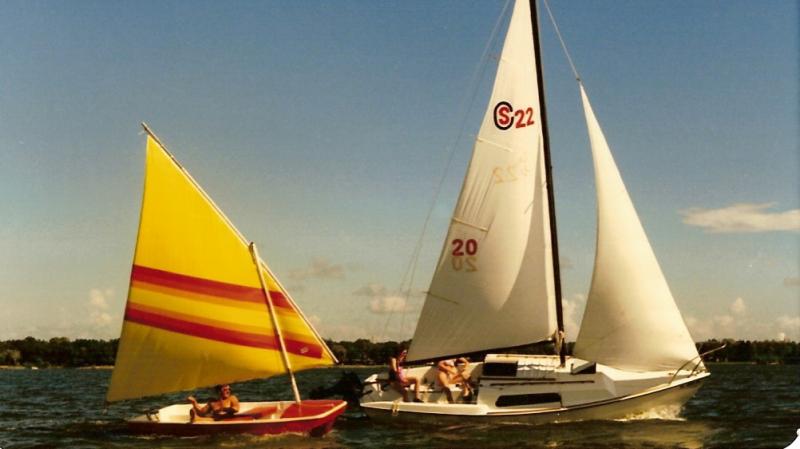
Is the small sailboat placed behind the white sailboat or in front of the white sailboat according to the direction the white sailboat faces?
behind

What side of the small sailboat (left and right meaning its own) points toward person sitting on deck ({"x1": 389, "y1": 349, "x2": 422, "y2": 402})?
front

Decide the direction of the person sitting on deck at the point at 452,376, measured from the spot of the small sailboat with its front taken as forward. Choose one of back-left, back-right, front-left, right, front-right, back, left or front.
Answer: front

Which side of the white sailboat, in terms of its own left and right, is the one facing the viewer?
right

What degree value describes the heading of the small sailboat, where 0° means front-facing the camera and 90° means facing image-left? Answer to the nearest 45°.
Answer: approximately 270°

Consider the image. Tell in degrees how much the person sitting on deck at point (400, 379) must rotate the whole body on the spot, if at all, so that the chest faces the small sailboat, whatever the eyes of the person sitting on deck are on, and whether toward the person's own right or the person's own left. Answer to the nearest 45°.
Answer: approximately 135° to the person's own right
